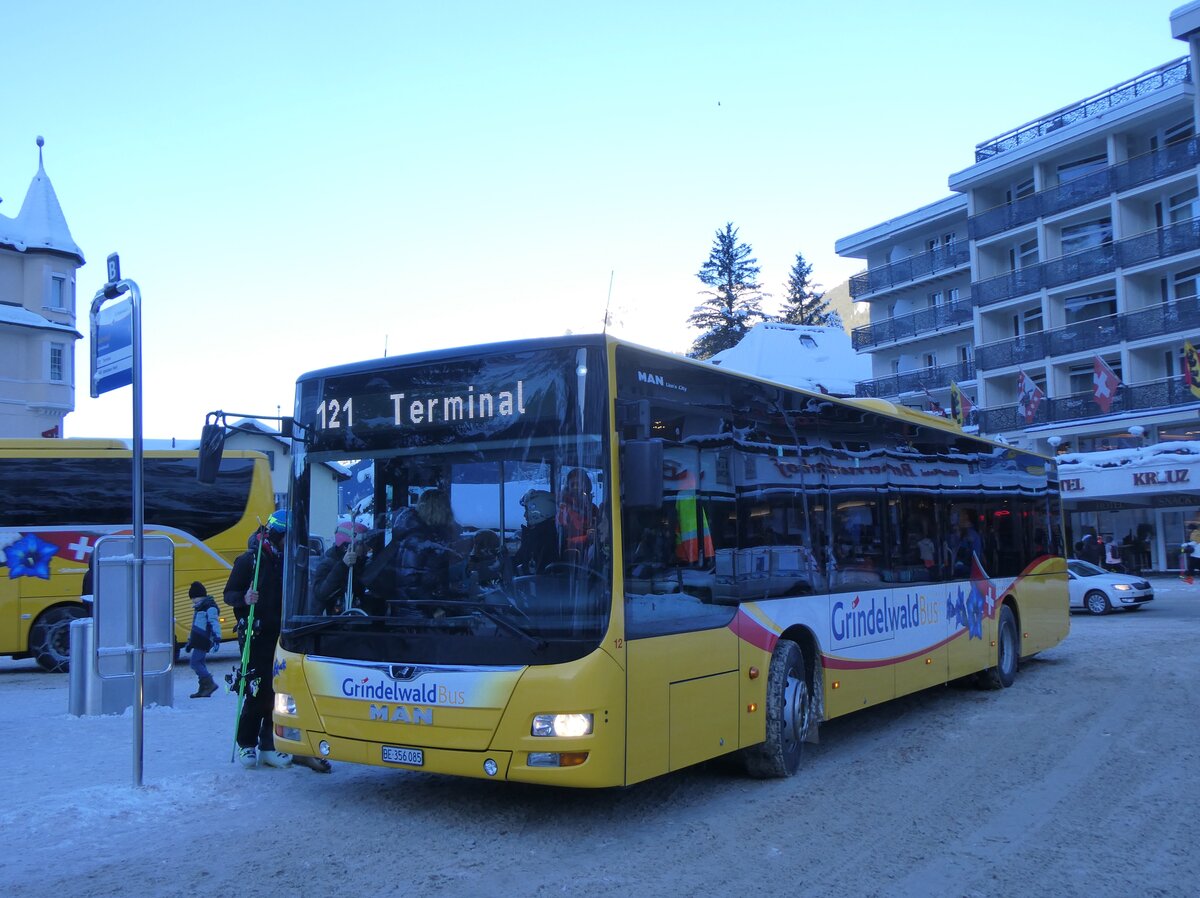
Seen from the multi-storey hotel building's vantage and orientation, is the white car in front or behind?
in front

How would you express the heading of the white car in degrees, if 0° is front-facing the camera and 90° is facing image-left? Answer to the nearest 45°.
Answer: approximately 315°

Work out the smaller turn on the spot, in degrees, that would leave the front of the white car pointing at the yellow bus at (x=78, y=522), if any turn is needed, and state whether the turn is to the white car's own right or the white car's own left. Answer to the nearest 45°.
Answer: approximately 90° to the white car's own right

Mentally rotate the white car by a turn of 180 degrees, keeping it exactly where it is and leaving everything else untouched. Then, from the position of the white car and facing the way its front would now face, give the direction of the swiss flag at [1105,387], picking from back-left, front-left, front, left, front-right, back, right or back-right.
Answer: front-right

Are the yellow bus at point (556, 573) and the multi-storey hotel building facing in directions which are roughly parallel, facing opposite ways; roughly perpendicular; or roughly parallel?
roughly parallel

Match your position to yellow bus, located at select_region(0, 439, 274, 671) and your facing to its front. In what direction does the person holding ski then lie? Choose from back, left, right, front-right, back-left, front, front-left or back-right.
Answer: left

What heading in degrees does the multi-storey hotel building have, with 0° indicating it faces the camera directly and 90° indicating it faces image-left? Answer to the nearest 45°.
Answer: approximately 45°

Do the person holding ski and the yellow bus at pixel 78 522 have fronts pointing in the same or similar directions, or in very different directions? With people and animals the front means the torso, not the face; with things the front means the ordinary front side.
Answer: very different directions

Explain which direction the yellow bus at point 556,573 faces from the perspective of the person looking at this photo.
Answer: facing the viewer and to the left of the viewer
